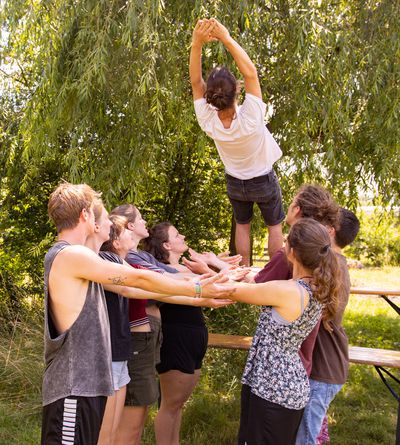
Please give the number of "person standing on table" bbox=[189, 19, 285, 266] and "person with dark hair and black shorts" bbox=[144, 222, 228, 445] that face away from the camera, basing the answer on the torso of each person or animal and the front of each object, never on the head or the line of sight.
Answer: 1

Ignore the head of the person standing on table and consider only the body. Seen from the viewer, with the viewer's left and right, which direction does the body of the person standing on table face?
facing away from the viewer

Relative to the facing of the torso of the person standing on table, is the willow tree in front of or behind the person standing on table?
in front

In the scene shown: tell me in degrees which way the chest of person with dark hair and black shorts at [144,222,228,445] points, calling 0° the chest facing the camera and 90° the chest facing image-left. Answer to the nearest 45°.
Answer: approximately 270°

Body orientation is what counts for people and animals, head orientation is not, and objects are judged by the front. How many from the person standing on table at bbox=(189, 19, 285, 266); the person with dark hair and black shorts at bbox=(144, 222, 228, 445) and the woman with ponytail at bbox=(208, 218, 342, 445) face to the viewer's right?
1

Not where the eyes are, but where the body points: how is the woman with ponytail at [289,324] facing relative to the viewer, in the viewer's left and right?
facing away from the viewer and to the left of the viewer

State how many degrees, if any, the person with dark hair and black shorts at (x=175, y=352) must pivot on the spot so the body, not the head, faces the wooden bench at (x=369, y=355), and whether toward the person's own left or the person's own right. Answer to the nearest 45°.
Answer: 0° — they already face it

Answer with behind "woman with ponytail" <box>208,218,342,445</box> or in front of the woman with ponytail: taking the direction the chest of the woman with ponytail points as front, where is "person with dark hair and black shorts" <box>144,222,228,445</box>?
in front

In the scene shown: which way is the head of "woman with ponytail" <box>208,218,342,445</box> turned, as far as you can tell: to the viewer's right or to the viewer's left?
to the viewer's left

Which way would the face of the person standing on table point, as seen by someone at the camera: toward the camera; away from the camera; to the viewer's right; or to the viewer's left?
away from the camera
